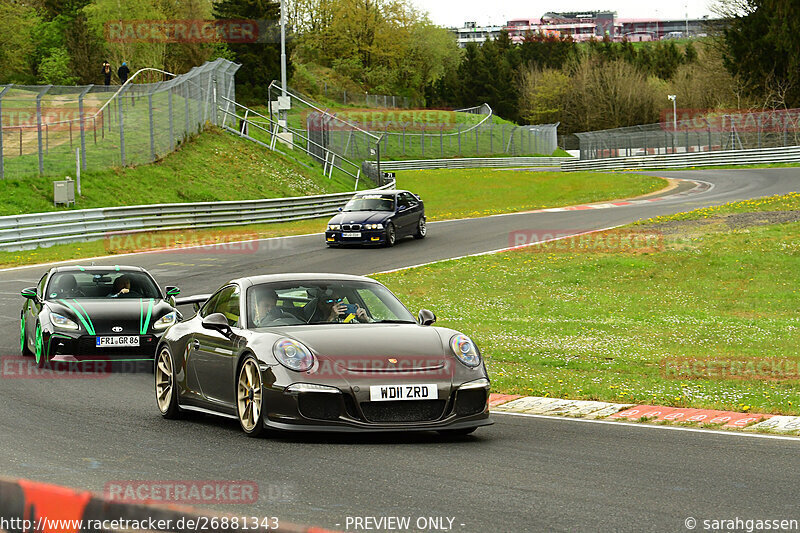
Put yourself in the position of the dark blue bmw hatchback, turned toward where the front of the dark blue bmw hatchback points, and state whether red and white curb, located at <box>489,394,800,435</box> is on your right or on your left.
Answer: on your left

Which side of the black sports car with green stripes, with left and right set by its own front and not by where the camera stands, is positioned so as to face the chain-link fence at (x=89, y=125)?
back

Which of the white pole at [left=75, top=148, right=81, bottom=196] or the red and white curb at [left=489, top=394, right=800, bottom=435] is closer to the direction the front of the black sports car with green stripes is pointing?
the red and white curb

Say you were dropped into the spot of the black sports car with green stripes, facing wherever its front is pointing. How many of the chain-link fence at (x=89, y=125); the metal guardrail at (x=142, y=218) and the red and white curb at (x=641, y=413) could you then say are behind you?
2

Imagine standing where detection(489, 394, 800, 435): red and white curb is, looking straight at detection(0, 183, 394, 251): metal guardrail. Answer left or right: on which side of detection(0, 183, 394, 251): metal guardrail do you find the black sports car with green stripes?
left

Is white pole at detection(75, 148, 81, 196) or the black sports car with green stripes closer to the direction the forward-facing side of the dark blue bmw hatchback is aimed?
the black sports car with green stripes

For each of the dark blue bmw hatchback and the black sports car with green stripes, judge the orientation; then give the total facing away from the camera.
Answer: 0

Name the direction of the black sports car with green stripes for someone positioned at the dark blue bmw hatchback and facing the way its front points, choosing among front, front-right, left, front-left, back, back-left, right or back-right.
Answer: front-left

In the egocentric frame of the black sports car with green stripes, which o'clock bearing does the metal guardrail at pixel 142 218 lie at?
The metal guardrail is roughly at 6 o'clock from the black sports car with green stripes.

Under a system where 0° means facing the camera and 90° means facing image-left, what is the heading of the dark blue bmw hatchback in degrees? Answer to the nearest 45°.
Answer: approximately 45°

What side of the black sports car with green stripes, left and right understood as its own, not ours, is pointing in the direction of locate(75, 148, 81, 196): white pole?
back
